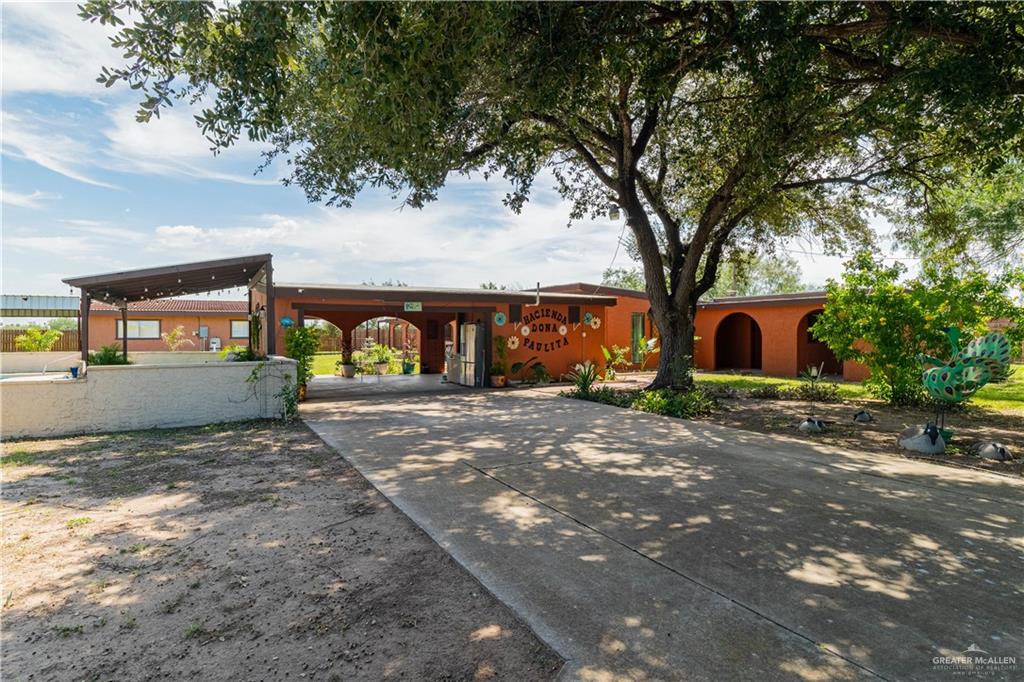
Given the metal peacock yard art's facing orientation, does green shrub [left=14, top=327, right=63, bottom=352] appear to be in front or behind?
in front

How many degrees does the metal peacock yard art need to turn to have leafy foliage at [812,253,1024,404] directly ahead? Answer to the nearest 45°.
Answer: approximately 90° to its right

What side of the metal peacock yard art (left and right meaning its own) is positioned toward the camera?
left

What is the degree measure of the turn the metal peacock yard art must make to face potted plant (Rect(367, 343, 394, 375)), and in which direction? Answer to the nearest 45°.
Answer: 0° — it already faces it

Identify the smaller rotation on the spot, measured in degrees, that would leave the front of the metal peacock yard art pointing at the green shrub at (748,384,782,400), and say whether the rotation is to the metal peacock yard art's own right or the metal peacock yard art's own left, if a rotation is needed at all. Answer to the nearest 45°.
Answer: approximately 45° to the metal peacock yard art's own right

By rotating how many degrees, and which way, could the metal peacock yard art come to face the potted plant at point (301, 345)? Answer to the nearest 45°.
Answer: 0° — it already faces it

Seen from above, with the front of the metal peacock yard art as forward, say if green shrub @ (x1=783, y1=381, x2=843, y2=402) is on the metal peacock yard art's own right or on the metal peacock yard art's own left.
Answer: on the metal peacock yard art's own right

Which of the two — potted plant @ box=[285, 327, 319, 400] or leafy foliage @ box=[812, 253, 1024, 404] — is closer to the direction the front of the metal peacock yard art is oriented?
the potted plant

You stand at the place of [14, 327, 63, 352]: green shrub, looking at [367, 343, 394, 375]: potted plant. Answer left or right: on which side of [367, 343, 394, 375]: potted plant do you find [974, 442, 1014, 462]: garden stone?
right

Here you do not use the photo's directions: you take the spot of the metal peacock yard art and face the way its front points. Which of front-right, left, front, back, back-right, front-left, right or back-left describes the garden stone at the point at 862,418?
front-right
